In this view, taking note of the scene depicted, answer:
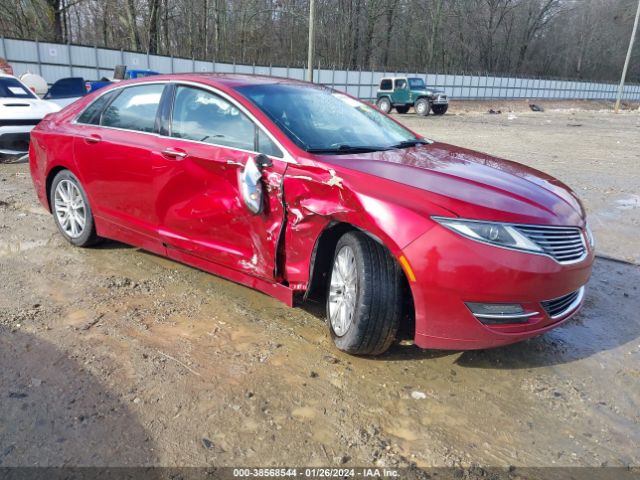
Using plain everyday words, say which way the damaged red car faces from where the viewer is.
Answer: facing the viewer and to the right of the viewer

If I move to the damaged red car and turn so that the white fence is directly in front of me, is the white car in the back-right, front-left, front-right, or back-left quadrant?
front-left

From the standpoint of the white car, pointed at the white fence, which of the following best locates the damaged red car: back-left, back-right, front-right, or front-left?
back-right

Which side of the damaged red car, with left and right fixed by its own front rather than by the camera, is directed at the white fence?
left

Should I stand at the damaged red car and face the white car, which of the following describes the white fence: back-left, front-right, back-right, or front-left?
front-right

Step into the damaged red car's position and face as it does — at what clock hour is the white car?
The white car is roughly at 6 o'clock from the damaged red car.
